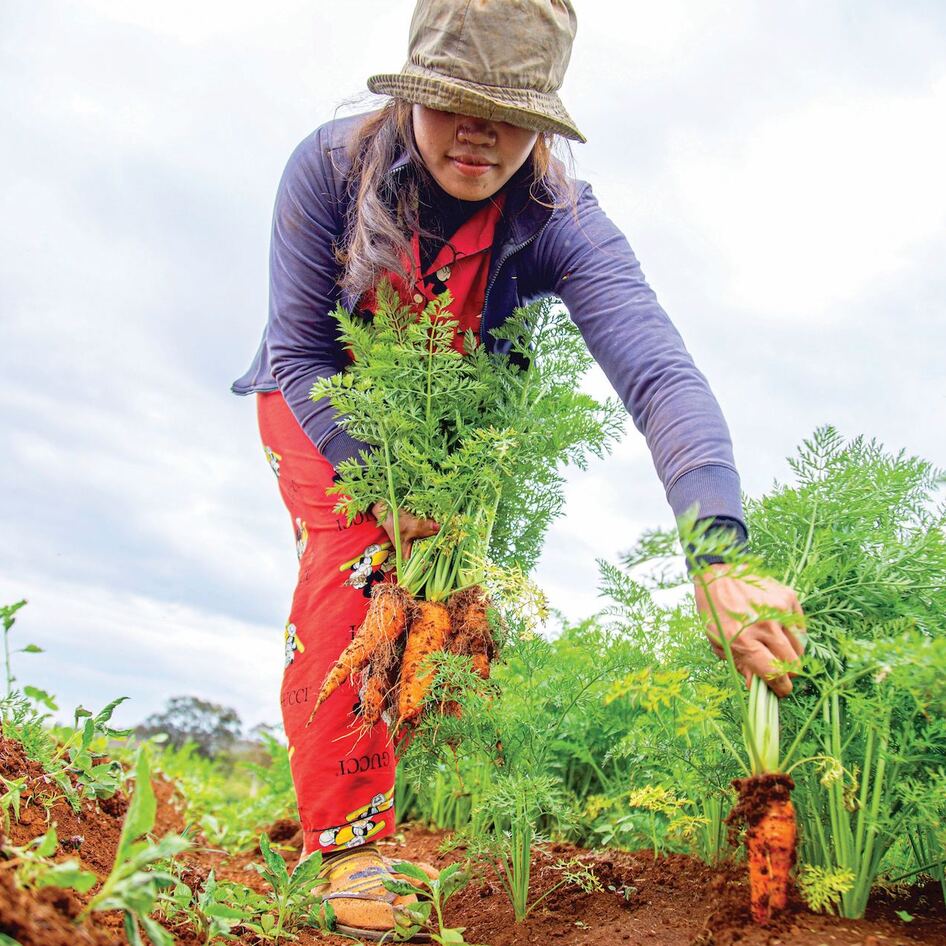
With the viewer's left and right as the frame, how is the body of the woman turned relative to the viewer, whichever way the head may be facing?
facing the viewer and to the right of the viewer

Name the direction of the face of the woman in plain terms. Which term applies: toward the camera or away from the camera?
toward the camera

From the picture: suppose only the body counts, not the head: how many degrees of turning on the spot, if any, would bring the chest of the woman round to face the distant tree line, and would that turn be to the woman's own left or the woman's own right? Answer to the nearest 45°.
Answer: approximately 135° to the woman's own left
